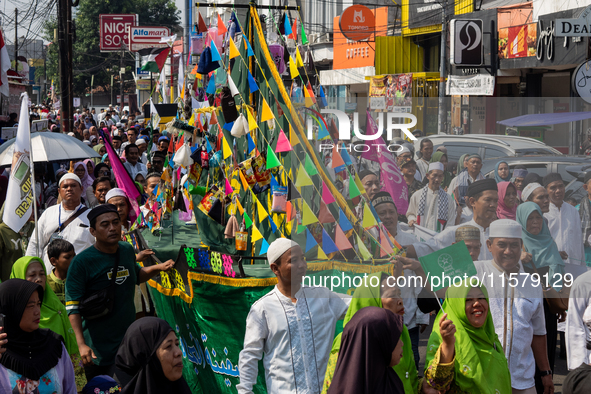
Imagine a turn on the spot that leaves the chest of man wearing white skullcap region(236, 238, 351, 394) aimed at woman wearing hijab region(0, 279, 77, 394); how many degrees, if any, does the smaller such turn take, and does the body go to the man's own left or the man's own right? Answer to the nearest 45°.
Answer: approximately 135° to the man's own right

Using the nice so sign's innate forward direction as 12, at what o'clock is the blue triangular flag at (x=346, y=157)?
The blue triangular flag is roughly at 12 o'clock from the nice so sign.

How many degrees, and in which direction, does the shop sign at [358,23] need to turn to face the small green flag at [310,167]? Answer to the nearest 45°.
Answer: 0° — it already faces it

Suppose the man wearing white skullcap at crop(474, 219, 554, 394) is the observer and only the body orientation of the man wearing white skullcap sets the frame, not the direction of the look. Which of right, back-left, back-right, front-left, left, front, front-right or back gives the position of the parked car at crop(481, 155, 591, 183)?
back
